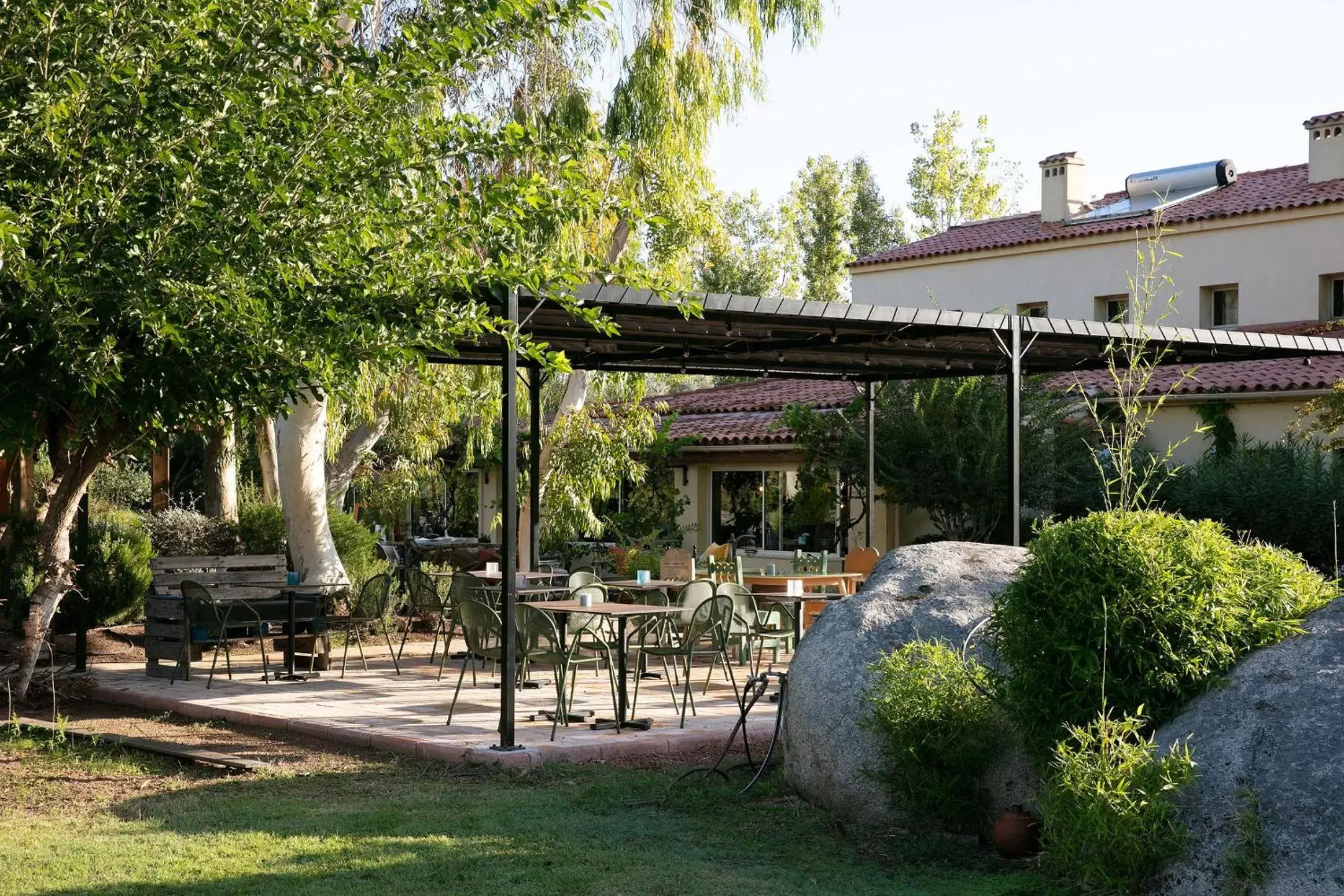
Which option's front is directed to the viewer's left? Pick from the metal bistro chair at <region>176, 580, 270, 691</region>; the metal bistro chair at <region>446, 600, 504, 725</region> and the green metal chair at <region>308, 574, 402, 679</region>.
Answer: the green metal chair

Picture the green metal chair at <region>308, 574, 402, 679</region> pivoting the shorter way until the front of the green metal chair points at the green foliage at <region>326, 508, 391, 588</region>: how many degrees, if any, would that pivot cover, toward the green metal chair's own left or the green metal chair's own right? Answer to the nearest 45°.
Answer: approximately 90° to the green metal chair's own right

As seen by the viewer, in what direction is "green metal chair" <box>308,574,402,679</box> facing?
to the viewer's left

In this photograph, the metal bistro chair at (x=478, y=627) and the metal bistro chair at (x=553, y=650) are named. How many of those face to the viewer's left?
0

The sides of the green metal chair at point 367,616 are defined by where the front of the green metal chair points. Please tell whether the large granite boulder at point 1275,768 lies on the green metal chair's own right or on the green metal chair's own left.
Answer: on the green metal chair's own left

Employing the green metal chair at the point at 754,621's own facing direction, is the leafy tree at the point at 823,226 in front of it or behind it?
in front

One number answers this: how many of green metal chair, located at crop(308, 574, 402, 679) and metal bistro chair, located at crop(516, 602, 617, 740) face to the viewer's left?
1

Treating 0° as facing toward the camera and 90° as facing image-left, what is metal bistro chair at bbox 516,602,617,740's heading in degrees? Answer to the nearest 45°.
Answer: approximately 225°

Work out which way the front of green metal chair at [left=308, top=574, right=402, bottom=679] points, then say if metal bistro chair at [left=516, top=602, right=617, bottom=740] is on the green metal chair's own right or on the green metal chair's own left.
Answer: on the green metal chair's own left

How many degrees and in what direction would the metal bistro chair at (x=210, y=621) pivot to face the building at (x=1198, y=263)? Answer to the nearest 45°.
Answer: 0° — it already faces it

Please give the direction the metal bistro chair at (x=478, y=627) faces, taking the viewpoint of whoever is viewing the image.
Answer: facing away from the viewer and to the right of the viewer

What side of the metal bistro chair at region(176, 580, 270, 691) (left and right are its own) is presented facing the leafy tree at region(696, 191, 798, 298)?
front

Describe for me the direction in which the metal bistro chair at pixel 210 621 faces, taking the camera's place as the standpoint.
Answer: facing away from the viewer and to the right of the viewer
